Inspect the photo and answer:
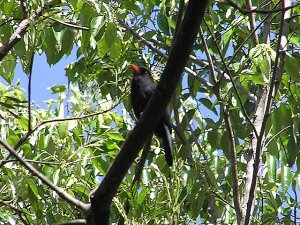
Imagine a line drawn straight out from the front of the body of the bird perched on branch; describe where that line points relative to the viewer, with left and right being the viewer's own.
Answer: facing to the left of the viewer
